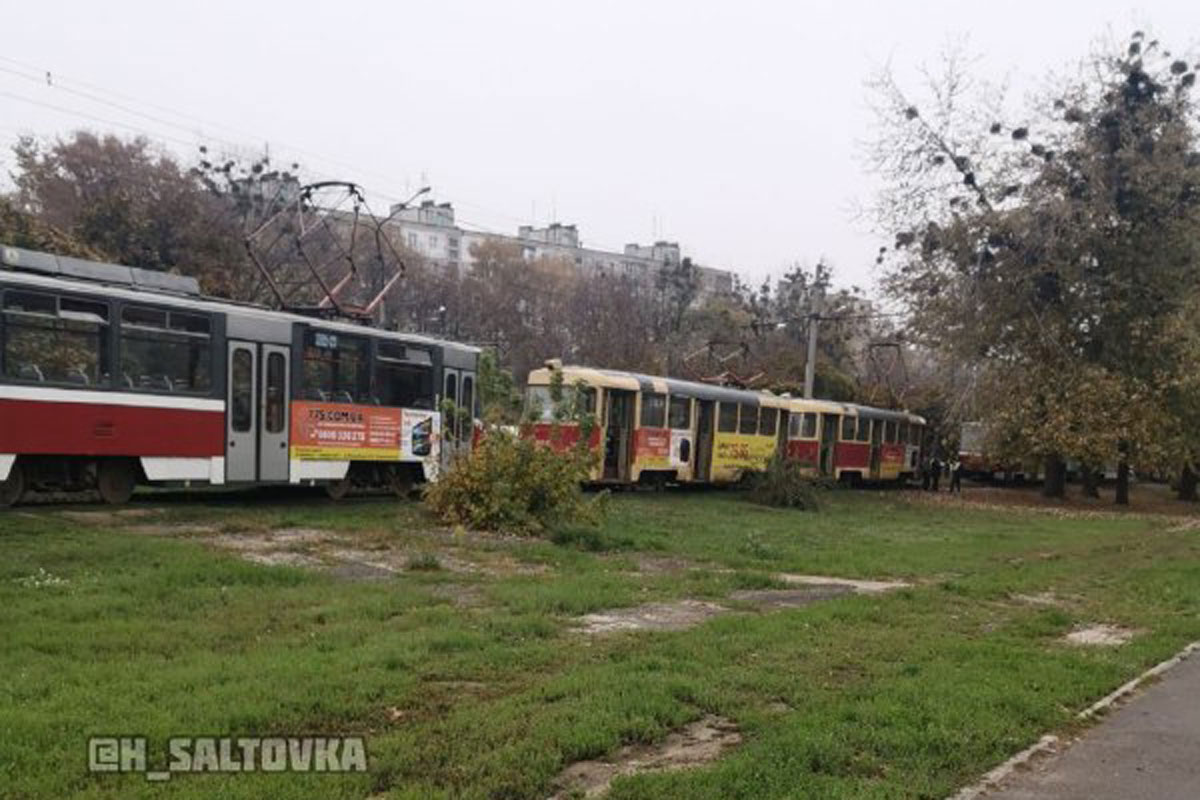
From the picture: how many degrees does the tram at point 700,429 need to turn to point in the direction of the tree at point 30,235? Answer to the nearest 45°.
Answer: approximately 135° to its left

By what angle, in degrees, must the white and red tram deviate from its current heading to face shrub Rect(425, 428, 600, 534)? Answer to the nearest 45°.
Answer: approximately 45° to its right

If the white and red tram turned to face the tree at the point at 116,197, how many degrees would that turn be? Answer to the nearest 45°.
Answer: approximately 45° to its left

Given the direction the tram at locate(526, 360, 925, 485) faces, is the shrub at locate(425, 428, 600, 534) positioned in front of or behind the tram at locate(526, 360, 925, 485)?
behind

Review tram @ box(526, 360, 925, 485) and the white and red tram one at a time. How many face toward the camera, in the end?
0

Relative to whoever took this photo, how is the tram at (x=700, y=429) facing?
facing away from the viewer and to the right of the viewer

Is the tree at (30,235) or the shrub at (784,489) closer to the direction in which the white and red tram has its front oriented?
the shrub

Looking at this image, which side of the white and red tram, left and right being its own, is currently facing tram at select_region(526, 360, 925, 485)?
front

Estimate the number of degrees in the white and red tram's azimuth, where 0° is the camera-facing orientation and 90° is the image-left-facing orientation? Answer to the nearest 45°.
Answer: approximately 225°
